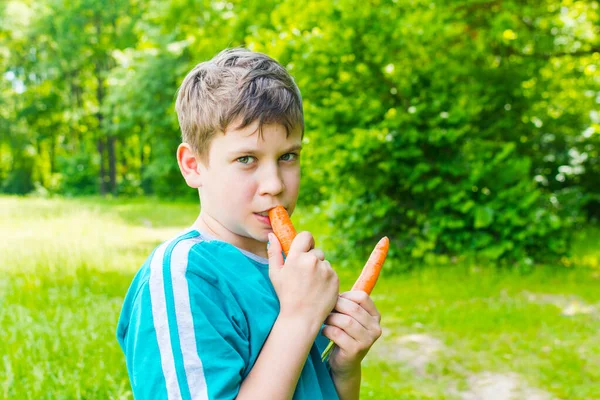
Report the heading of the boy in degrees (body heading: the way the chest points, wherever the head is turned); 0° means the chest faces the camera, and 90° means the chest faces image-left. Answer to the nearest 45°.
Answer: approximately 315°
